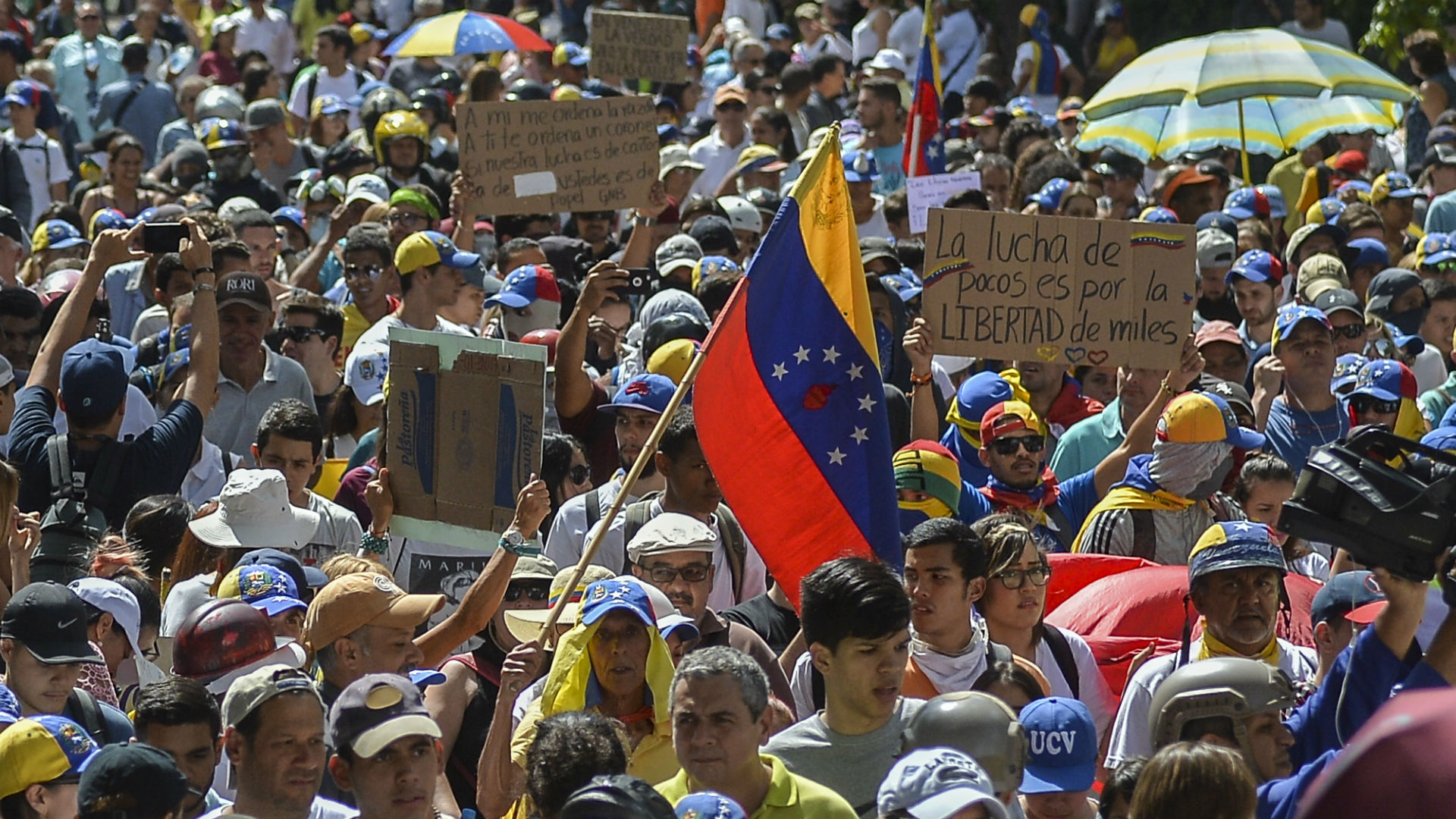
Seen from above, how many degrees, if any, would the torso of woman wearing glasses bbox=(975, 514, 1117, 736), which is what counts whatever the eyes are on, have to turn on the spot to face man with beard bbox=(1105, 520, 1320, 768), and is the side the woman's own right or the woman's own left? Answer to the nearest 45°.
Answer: approximately 45° to the woman's own left

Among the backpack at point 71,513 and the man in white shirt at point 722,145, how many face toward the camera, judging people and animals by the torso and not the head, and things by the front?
2

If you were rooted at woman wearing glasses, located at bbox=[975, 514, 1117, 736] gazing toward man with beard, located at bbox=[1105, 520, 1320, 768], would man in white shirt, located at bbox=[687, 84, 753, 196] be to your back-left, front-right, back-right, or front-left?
back-left

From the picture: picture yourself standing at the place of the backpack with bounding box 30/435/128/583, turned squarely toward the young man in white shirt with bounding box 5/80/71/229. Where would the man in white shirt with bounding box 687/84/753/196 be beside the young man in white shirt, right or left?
right

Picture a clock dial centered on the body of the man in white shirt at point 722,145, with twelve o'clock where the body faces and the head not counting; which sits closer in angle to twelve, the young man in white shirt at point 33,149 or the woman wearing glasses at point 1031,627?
the woman wearing glasses

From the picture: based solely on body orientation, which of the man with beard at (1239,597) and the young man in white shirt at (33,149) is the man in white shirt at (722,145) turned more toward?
the man with beard

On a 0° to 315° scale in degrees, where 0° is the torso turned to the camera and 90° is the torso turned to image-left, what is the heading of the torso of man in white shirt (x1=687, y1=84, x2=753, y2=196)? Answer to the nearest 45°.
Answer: approximately 0°

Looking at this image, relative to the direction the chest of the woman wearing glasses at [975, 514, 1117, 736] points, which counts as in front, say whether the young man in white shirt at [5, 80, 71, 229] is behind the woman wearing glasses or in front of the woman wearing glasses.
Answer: behind

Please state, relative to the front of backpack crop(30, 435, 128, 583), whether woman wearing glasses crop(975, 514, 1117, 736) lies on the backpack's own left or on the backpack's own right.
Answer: on the backpack's own left

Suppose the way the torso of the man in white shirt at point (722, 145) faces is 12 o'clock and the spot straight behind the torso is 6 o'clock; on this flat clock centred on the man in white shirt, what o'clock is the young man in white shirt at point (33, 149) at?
The young man in white shirt is roughly at 3 o'clock from the man in white shirt.

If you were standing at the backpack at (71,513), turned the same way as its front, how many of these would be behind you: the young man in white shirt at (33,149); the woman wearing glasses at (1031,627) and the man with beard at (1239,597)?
1

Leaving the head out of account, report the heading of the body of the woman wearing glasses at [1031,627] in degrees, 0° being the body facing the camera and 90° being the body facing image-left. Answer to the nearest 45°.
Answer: approximately 315°

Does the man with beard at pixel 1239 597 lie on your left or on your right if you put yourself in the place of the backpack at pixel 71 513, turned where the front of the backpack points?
on your left
